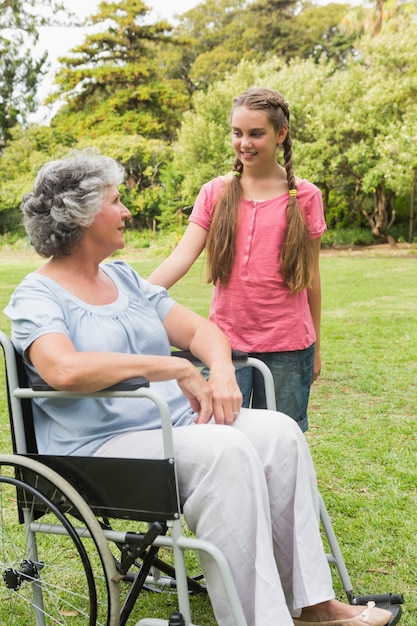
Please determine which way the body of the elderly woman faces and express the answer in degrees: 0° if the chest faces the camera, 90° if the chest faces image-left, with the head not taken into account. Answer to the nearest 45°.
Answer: approximately 315°

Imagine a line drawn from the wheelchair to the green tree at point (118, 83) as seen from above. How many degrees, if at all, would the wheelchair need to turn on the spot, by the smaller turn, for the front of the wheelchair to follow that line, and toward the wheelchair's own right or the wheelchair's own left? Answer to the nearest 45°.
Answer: approximately 135° to the wheelchair's own left

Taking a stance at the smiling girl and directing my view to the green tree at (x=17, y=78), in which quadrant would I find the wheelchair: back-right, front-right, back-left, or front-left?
back-left

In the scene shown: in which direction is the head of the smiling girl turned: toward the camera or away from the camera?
toward the camera

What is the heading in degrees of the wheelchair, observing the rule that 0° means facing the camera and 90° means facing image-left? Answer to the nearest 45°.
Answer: approximately 315°

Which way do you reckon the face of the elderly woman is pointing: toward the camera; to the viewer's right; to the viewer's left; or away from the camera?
to the viewer's right

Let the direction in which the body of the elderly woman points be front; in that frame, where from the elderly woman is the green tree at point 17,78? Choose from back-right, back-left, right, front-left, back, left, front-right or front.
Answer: back-left

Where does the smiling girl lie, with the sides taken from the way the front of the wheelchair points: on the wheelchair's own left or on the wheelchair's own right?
on the wheelchair's own left

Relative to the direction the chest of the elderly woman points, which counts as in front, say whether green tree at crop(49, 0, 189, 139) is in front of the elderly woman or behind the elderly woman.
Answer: behind

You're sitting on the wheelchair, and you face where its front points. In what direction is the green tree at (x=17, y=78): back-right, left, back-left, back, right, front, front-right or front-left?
back-left

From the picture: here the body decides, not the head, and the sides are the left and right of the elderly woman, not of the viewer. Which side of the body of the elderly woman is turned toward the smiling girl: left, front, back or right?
left
